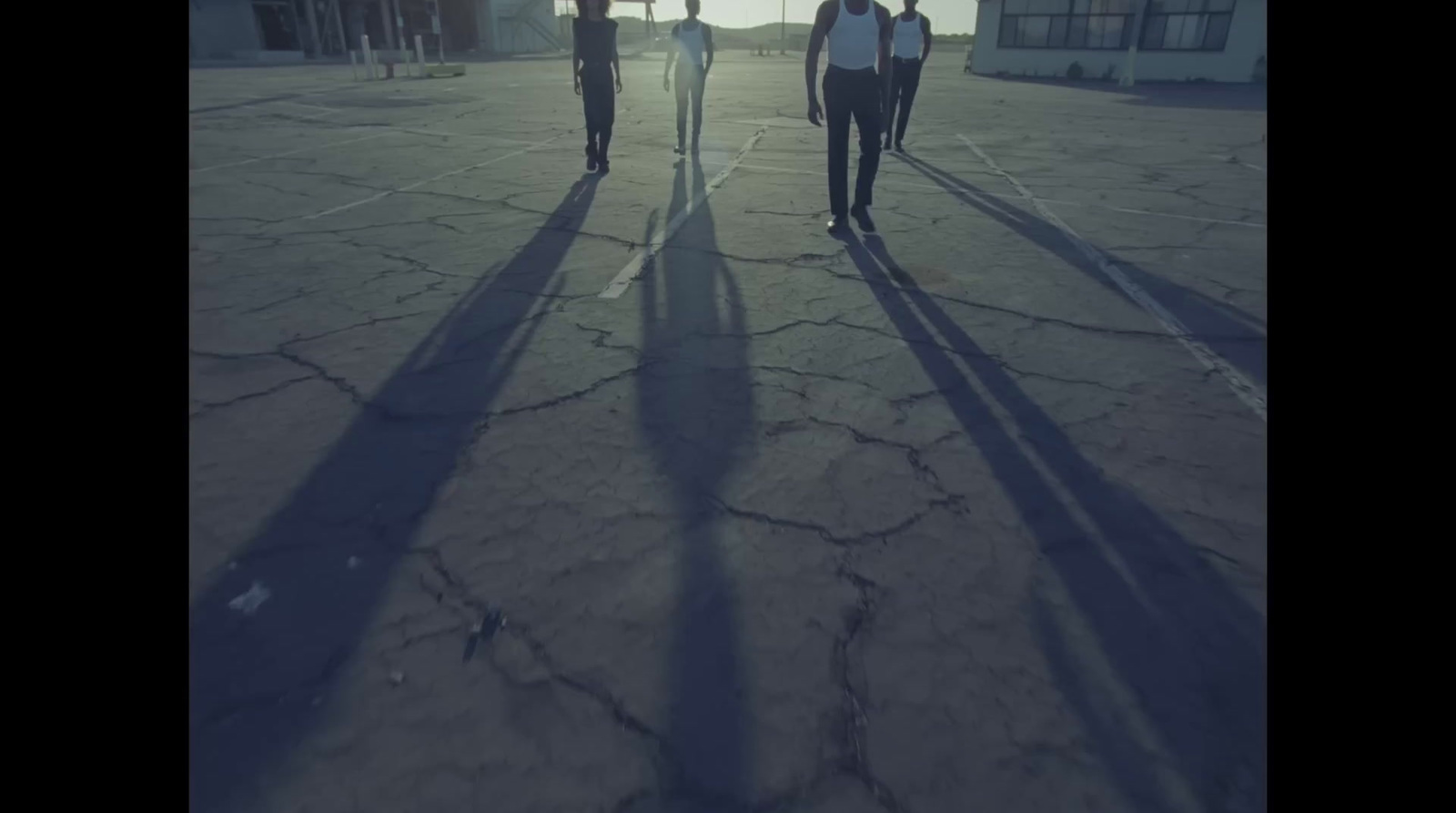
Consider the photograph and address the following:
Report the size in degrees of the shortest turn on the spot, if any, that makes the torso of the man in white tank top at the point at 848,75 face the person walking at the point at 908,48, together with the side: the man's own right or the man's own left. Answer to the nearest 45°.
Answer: approximately 180°

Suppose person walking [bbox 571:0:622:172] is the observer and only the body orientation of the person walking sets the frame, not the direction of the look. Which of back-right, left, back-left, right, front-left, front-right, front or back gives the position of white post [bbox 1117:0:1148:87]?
back-left

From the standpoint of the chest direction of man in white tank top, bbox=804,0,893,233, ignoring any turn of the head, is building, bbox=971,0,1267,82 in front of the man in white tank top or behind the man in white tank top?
behind

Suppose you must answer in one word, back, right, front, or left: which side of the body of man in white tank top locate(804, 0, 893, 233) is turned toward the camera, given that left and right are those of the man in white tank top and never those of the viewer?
front

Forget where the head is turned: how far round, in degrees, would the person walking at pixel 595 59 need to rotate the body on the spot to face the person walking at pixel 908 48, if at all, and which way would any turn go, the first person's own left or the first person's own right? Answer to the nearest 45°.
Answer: approximately 90° to the first person's own left

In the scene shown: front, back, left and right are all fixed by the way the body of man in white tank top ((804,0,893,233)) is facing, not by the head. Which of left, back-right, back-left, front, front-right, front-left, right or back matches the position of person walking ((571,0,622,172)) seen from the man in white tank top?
back-right

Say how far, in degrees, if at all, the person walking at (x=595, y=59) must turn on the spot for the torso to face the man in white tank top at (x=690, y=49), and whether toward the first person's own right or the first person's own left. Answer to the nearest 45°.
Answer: approximately 135° to the first person's own left

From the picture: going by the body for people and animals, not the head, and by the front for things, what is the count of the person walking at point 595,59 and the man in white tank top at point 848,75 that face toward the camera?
2

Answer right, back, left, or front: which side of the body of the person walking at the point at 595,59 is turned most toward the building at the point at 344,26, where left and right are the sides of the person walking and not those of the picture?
back

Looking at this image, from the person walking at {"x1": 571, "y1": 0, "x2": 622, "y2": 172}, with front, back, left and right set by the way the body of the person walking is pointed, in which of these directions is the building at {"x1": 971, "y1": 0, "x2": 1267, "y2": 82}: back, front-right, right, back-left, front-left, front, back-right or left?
back-left

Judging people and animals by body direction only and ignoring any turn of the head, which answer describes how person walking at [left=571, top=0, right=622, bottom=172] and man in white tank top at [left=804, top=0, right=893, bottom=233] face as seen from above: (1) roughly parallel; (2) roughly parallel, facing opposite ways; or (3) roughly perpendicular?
roughly parallel
